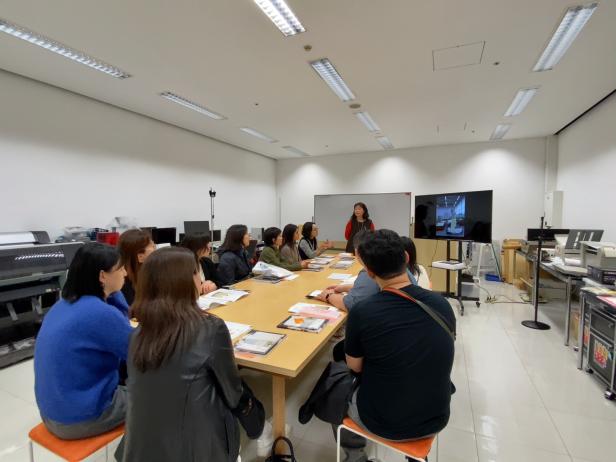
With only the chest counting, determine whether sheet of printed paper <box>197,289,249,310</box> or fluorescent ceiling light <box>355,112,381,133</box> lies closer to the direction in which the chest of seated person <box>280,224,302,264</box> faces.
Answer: the fluorescent ceiling light

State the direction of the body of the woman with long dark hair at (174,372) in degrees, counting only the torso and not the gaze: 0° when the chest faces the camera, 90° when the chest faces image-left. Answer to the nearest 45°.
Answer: approximately 225°

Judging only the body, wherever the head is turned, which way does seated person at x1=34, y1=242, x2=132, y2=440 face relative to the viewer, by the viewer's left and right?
facing away from the viewer and to the right of the viewer

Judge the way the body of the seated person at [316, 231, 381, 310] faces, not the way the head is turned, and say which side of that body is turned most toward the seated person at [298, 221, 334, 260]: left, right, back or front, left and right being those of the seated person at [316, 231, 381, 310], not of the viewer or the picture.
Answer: right

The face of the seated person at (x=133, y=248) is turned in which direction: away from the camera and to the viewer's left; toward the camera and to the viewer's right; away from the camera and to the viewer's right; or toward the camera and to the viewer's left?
away from the camera and to the viewer's right

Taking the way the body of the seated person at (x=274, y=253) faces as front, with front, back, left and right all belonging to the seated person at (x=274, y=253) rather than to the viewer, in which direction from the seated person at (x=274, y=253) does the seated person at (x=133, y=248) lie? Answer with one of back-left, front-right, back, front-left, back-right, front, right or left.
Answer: back-right

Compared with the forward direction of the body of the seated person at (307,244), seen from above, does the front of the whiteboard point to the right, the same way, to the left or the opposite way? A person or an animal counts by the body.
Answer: to the right

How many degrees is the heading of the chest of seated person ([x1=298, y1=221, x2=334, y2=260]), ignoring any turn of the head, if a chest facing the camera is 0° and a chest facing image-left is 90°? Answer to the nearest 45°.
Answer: approximately 270°

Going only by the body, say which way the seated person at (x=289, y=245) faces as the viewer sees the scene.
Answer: to the viewer's right

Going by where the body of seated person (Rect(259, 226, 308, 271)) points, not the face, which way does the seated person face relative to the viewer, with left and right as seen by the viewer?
facing to the right of the viewer

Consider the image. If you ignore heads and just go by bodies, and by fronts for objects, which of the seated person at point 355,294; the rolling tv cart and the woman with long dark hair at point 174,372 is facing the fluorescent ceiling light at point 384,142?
the woman with long dark hair

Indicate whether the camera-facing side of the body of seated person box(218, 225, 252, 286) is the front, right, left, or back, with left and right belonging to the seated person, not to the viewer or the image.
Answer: right
